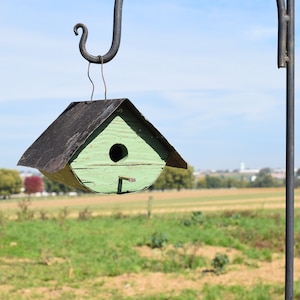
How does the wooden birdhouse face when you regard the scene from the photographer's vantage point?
facing the viewer and to the right of the viewer

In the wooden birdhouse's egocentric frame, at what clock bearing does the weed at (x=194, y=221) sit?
The weed is roughly at 8 o'clock from the wooden birdhouse.

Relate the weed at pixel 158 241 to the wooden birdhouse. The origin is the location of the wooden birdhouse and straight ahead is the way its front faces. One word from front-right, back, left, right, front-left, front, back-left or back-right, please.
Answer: back-left

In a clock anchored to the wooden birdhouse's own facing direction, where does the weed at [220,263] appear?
The weed is roughly at 8 o'clock from the wooden birdhouse.

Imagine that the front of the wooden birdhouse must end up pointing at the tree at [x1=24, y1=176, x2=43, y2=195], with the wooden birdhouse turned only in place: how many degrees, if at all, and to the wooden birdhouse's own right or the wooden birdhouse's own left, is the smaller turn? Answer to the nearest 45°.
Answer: approximately 135° to the wooden birdhouse's own left

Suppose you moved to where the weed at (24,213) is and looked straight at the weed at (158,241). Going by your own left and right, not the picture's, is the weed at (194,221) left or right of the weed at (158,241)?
left

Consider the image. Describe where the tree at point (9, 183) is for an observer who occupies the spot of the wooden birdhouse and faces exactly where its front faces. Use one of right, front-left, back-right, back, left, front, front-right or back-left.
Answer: back-left

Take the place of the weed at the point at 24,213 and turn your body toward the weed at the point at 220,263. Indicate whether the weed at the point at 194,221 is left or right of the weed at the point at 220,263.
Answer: left

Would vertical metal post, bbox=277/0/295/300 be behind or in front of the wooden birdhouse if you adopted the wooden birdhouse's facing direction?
in front

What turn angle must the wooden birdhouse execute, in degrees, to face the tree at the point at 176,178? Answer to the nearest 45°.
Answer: approximately 135° to its left

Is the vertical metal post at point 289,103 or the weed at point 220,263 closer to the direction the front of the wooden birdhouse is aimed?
the vertical metal post
